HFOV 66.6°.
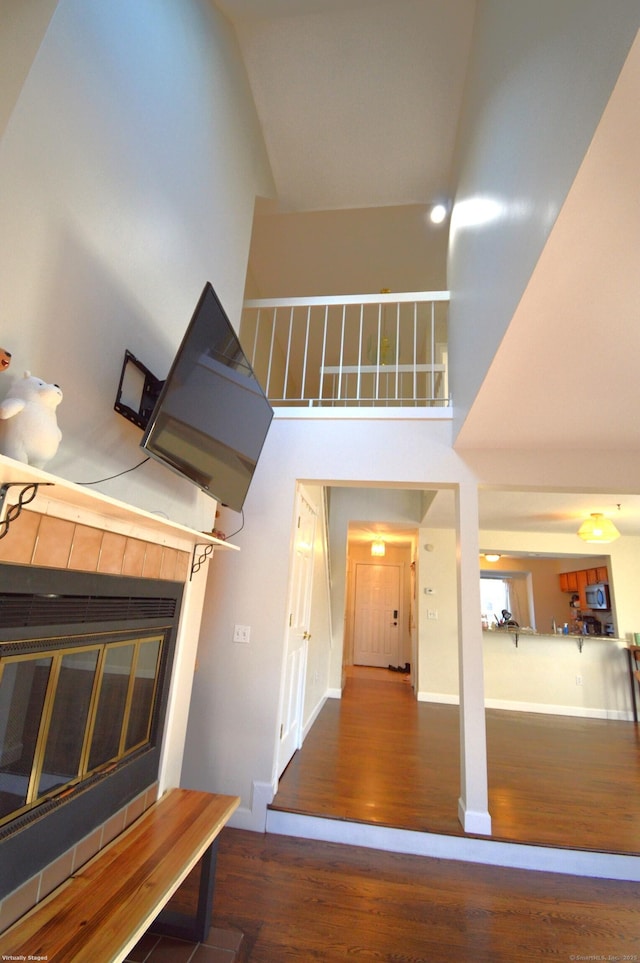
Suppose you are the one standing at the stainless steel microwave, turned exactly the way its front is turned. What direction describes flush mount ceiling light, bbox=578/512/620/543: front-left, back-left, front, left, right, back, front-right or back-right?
front-left

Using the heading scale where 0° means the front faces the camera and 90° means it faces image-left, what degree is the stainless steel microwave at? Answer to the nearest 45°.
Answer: approximately 45°

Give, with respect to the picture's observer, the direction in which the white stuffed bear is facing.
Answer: facing the viewer and to the right of the viewer

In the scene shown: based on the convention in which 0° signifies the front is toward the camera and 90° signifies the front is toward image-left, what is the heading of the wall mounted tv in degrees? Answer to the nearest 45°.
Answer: approximately 315°

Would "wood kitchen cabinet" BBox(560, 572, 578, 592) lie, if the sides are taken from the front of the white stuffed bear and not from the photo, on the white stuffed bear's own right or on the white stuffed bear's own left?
on the white stuffed bear's own left

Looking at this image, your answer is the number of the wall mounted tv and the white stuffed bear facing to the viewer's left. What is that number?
0

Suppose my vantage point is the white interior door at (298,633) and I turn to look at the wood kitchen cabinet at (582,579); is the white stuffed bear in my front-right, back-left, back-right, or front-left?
back-right

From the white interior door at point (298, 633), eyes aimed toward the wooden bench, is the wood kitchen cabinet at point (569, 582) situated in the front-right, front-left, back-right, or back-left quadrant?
back-left
